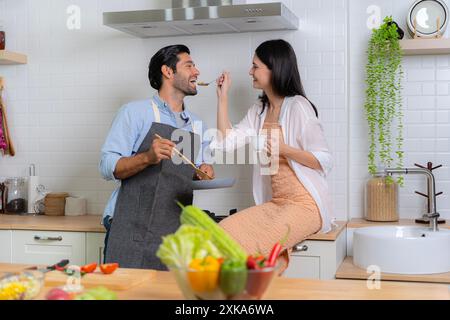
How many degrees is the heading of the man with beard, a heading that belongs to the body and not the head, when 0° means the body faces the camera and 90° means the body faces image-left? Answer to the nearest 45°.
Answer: approximately 315°

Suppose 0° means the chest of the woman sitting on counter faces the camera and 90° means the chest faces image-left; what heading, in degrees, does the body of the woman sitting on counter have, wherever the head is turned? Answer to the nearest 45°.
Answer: approximately 45°

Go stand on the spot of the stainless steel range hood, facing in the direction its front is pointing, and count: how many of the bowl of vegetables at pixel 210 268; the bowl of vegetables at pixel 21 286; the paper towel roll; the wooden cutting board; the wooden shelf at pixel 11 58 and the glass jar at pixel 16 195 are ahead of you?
3

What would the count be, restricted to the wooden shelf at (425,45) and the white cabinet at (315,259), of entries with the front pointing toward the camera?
2

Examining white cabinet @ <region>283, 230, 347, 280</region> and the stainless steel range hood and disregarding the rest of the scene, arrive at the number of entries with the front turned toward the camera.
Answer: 2
